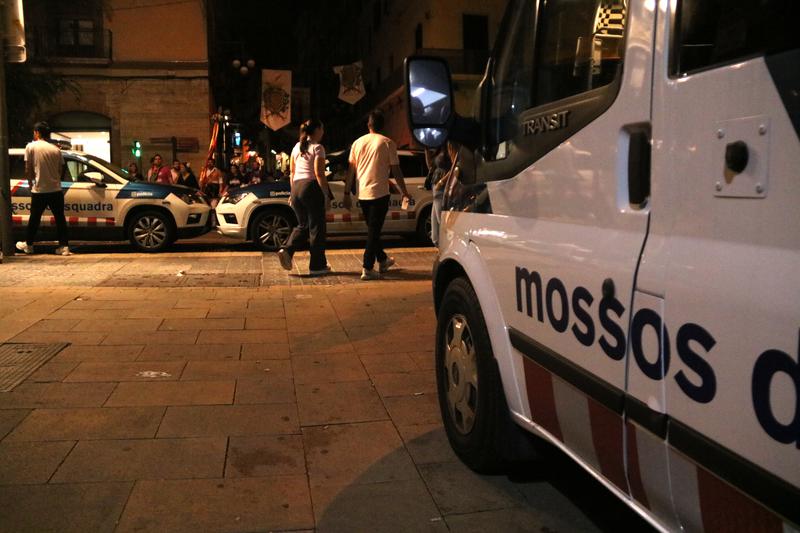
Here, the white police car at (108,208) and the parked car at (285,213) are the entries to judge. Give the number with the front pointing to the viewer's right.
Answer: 1

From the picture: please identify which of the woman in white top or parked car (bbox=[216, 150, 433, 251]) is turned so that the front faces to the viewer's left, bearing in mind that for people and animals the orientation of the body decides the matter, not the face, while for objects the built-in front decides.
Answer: the parked car

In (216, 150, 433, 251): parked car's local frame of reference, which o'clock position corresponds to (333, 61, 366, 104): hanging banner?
The hanging banner is roughly at 3 o'clock from the parked car.

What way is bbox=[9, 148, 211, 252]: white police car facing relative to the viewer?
to the viewer's right

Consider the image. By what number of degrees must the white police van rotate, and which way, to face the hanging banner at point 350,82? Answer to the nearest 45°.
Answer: approximately 45° to its right

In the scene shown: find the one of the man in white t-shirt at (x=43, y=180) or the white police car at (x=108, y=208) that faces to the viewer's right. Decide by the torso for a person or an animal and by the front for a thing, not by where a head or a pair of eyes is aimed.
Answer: the white police car

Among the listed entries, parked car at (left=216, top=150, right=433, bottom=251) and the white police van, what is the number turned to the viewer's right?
0

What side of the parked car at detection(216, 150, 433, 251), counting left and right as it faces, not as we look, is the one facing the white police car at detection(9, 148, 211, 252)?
front

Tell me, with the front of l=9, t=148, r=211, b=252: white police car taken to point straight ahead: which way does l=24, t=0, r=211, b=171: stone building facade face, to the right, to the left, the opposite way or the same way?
to the right

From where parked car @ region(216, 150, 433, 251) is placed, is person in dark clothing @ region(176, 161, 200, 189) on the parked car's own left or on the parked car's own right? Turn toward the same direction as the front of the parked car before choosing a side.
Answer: on the parked car's own right

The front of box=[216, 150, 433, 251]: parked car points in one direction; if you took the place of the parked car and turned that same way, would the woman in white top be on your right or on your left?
on your left

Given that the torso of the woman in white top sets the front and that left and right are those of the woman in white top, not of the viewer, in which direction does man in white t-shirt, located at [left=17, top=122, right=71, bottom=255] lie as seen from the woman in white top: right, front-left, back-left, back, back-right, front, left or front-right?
left

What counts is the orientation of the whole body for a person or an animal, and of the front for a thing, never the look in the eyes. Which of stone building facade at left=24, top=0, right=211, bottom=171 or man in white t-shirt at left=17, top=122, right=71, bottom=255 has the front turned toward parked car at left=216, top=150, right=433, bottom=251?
the stone building facade

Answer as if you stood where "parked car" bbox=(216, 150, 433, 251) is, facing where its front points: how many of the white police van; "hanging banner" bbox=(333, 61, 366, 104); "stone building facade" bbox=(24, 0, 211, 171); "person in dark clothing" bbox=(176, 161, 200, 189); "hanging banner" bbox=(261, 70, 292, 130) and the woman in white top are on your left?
2

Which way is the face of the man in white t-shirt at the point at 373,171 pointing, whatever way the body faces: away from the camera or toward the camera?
away from the camera

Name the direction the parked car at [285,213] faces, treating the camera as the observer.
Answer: facing to the left of the viewer
